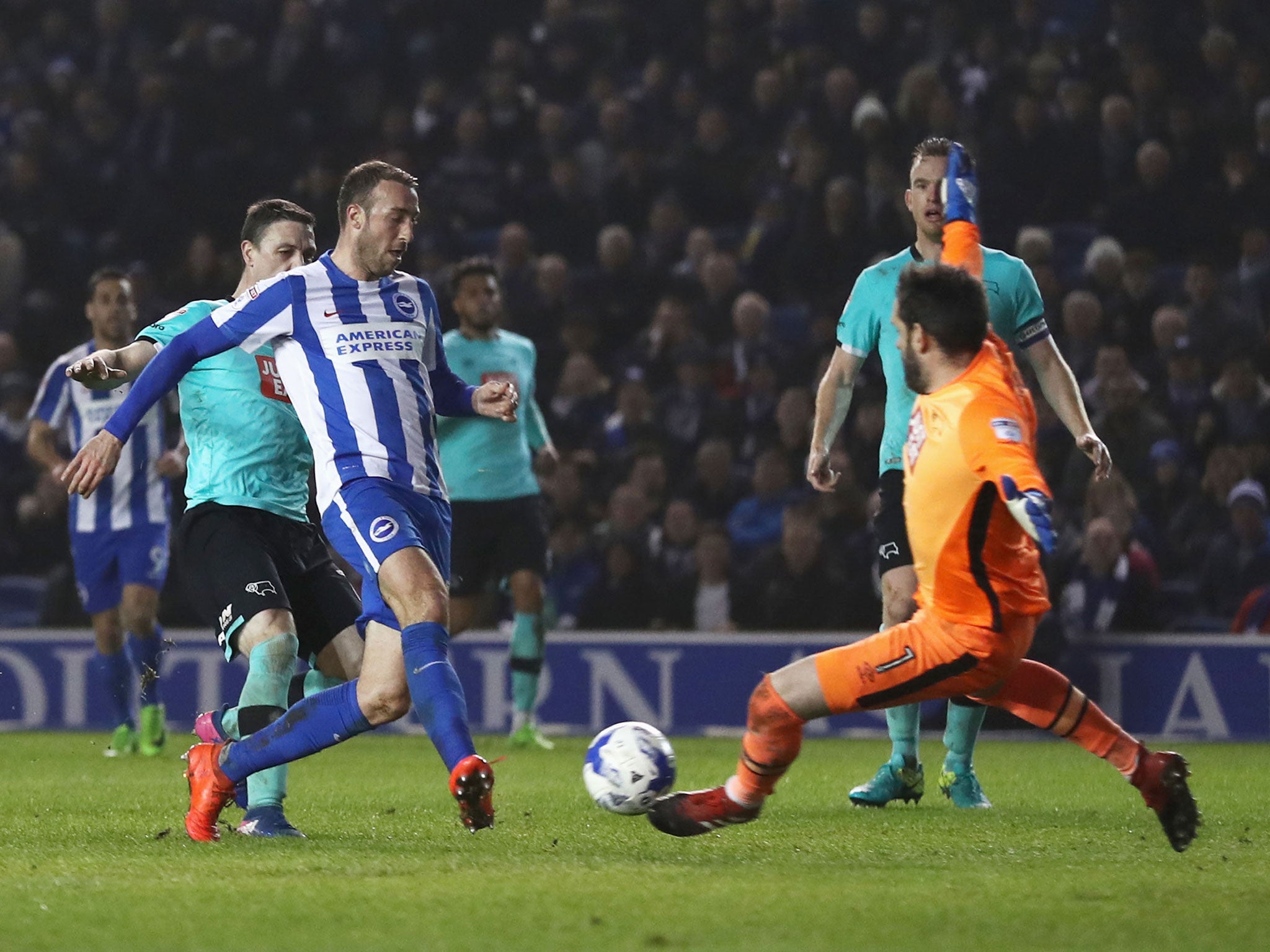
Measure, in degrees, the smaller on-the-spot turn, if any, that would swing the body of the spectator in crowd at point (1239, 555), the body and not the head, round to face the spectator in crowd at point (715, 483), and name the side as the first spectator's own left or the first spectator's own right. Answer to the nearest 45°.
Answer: approximately 90° to the first spectator's own right

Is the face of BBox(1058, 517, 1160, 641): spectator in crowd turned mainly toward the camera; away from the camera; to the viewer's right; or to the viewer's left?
toward the camera

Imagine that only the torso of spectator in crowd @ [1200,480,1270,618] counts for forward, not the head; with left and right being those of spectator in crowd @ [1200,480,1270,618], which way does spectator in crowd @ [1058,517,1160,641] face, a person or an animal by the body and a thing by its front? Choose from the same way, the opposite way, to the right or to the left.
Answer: the same way

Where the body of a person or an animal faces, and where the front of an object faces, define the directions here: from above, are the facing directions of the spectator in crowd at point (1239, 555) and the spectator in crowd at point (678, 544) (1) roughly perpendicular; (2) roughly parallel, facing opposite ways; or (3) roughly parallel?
roughly parallel

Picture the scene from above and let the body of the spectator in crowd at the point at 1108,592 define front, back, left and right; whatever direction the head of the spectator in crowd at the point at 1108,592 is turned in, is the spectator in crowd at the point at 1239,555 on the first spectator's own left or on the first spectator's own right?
on the first spectator's own left

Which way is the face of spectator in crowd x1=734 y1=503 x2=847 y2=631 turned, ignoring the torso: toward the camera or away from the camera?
toward the camera

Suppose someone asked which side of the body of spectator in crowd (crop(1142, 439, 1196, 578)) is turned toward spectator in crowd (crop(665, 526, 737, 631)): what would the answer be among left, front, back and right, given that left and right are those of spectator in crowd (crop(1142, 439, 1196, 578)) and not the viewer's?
right

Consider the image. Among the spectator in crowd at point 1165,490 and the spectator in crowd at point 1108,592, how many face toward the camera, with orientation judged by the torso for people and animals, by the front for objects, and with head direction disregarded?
2

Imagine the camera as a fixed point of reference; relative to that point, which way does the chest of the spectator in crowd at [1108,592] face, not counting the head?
toward the camera

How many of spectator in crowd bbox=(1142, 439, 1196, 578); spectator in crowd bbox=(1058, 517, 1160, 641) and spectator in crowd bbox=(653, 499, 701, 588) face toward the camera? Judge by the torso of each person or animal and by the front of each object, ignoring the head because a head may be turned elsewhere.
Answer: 3

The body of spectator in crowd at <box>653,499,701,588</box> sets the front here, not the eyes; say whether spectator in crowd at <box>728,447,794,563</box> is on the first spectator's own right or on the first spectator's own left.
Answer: on the first spectator's own left

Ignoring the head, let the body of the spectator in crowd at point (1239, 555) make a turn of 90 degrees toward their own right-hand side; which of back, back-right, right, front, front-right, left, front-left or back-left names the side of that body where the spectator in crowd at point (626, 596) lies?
front

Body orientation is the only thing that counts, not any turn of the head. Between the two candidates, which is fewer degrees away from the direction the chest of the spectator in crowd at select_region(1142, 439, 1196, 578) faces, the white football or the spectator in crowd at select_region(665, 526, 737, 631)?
the white football

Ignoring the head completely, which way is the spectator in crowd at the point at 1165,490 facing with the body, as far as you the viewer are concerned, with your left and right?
facing the viewer
